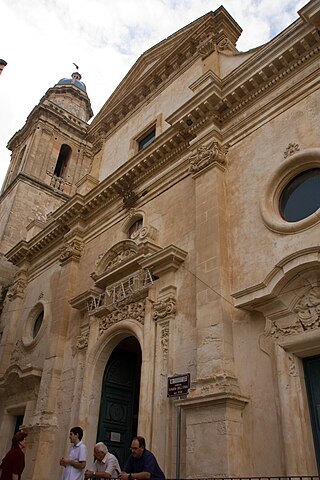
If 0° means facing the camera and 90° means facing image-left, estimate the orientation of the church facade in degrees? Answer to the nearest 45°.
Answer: approximately 45°

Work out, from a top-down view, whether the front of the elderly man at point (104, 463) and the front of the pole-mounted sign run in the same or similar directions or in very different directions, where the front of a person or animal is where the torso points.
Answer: same or similar directions

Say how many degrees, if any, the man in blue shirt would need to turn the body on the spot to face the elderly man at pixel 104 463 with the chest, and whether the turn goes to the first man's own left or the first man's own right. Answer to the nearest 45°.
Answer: approximately 90° to the first man's own right

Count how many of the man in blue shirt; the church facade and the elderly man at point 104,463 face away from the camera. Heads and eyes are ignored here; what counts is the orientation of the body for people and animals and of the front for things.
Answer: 0

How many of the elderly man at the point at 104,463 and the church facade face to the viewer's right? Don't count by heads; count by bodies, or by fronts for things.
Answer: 0

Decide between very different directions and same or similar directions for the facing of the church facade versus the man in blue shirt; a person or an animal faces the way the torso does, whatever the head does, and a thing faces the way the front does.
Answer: same or similar directions

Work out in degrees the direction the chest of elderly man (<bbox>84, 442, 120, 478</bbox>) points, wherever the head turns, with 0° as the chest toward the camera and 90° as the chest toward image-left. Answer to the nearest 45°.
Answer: approximately 45°

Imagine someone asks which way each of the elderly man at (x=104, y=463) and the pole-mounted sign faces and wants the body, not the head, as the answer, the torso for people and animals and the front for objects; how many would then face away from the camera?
0

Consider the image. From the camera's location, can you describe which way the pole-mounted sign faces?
facing the viewer and to the left of the viewer
